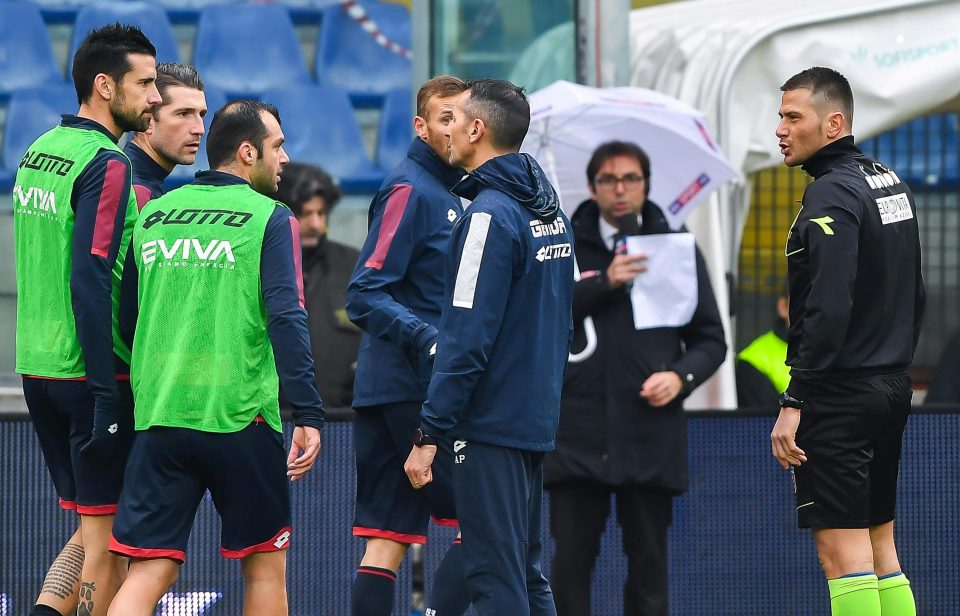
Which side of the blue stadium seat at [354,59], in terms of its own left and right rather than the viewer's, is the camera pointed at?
front

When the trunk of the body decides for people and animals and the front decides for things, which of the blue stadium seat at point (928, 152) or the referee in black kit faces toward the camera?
the blue stadium seat

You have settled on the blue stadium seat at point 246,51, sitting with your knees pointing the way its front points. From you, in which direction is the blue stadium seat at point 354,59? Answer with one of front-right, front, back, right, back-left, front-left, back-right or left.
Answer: left

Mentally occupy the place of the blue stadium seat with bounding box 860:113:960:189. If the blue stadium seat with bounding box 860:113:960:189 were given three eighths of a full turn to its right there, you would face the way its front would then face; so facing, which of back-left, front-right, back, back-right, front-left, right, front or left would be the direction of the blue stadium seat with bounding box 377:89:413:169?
left

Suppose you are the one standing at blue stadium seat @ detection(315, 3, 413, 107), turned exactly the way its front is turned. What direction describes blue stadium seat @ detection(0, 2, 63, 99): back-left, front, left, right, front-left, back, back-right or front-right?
right

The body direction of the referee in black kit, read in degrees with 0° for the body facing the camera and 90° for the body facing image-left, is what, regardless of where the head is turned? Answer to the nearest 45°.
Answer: approximately 135°

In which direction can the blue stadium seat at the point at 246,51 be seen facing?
toward the camera

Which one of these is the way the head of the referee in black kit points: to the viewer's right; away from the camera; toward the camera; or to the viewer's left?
to the viewer's left

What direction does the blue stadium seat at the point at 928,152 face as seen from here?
toward the camera

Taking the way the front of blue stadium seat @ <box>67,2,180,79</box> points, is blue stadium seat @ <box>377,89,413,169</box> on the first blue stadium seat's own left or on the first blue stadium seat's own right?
on the first blue stadium seat's own left

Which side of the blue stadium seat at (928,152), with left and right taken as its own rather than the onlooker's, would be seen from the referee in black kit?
front

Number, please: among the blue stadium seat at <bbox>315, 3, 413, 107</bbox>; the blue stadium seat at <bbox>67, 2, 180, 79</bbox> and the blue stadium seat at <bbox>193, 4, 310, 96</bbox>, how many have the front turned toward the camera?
3

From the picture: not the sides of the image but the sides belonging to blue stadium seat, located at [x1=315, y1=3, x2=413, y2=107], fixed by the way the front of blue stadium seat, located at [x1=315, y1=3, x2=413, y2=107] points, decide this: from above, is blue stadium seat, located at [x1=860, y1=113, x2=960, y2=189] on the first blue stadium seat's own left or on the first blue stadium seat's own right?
on the first blue stadium seat's own left

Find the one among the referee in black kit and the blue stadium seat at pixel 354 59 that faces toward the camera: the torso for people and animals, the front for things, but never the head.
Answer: the blue stadium seat

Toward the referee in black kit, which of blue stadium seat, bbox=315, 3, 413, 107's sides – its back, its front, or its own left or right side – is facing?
front

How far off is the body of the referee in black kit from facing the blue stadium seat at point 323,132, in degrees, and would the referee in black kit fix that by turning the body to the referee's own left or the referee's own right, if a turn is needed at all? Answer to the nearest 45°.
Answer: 0° — they already face it
